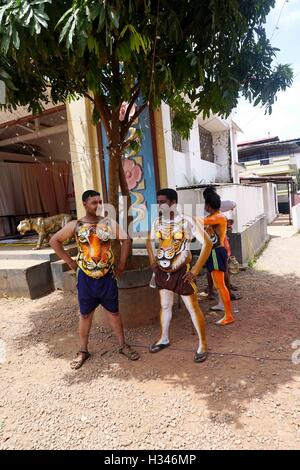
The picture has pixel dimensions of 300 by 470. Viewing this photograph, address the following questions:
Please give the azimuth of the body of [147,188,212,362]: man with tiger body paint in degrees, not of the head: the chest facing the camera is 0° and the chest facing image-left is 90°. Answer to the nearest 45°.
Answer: approximately 45°

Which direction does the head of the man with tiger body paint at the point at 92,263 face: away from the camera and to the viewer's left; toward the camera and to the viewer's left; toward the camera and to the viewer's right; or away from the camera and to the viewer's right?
toward the camera and to the viewer's right

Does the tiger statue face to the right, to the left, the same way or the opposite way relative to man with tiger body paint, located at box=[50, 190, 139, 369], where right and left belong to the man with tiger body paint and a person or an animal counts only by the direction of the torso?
to the right

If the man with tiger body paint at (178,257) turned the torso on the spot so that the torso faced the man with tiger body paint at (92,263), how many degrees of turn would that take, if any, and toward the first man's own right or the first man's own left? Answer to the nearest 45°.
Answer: approximately 45° to the first man's own right

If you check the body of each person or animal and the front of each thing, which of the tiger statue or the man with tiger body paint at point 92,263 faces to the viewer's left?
the tiger statue

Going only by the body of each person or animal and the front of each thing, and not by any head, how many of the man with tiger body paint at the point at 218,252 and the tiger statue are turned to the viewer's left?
2

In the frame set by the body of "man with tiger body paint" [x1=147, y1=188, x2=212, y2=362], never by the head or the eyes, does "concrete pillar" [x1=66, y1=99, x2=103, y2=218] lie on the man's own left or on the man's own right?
on the man's own right

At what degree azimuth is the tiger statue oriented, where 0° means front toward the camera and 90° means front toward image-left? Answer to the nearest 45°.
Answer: approximately 90°

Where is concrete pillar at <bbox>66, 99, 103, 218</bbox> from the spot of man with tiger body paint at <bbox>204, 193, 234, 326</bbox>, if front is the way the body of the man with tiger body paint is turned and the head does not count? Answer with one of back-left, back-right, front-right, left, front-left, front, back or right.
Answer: front-right

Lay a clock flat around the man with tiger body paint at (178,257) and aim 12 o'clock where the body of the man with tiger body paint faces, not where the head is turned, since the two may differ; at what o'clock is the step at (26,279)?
The step is roughly at 3 o'clock from the man with tiger body paint.

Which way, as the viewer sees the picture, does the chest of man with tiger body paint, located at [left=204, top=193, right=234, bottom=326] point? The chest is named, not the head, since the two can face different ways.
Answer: to the viewer's left

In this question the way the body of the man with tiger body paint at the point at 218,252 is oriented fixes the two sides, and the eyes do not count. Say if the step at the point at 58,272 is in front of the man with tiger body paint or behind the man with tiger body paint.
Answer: in front
